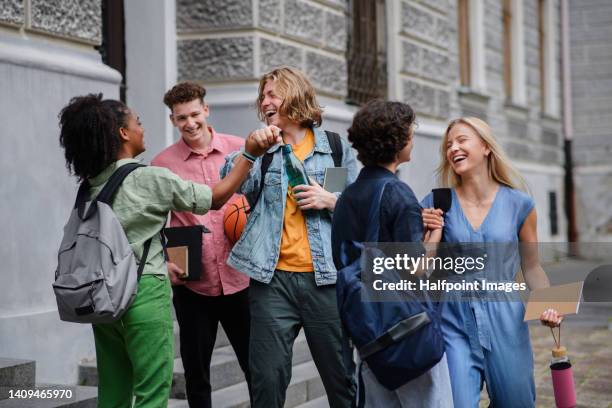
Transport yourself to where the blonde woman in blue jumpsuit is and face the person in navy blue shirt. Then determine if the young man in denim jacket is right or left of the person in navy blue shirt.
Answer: right

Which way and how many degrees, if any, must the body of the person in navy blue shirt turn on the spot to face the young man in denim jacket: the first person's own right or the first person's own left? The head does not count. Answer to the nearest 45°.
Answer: approximately 90° to the first person's own left

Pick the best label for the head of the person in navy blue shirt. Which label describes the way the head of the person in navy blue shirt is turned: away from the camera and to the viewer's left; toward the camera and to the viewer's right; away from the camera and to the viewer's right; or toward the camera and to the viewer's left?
away from the camera and to the viewer's right

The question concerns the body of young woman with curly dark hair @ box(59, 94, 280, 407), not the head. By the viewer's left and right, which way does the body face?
facing away from the viewer and to the right of the viewer

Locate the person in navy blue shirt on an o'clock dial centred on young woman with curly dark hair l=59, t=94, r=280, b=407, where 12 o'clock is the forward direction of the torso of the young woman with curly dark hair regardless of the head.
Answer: The person in navy blue shirt is roughly at 2 o'clock from the young woman with curly dark hair.

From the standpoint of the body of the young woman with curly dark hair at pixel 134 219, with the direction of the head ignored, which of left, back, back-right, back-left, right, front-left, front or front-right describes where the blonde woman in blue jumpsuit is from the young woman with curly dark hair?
front-right

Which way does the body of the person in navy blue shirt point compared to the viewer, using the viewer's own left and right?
facing away from the viewer and to the right of the viewer

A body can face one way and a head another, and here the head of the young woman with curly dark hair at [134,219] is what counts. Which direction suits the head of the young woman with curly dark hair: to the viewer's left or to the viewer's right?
to the viewer's right

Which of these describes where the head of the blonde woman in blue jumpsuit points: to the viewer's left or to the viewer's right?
to the viewer's left

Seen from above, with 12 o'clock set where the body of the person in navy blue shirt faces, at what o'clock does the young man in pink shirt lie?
The young man in pink shirt is roughly at 9 o'clock from the person in navy blue shirt.
